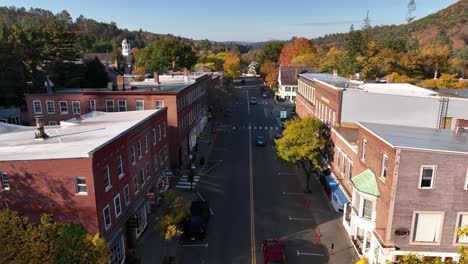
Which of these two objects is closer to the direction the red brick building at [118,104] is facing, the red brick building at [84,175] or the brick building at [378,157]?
the brick building

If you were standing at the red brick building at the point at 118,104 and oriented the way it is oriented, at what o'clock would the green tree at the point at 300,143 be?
The green tree is roughly at 1 o'clock from the red brick building.

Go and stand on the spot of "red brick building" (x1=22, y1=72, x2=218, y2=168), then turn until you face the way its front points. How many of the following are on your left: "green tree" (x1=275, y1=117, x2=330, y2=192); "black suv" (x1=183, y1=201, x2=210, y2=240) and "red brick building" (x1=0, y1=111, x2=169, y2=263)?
0

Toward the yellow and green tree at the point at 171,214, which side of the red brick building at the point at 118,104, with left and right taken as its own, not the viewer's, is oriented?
right

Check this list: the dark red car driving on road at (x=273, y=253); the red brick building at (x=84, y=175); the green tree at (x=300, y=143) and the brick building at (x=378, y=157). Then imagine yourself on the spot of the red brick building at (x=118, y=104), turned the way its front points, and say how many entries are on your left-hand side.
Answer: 0

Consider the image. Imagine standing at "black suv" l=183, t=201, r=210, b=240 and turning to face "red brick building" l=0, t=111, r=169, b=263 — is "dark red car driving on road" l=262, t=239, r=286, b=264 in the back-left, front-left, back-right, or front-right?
back-left

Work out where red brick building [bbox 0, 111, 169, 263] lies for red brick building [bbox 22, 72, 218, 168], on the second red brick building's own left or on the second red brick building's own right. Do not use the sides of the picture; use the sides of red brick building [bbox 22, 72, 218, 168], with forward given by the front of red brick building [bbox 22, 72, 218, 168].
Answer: on the second red brick building's own right

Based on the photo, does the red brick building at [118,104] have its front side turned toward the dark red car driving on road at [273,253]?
no

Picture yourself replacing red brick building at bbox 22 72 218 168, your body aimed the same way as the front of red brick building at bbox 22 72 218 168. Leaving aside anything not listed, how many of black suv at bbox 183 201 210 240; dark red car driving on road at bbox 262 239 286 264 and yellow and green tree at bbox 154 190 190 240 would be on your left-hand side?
0

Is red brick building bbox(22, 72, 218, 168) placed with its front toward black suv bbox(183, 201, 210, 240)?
no

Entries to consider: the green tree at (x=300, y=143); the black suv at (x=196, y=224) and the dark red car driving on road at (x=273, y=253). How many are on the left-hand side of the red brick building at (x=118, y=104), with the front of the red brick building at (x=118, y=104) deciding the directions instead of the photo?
0

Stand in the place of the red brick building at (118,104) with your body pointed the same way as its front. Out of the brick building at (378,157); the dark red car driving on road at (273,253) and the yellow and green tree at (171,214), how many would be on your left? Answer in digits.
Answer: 0

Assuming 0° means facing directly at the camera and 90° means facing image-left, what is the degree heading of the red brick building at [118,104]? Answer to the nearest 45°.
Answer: approximately 270°

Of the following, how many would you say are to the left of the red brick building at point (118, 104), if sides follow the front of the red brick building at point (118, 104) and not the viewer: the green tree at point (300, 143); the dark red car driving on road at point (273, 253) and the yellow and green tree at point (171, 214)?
0
